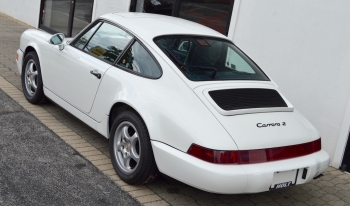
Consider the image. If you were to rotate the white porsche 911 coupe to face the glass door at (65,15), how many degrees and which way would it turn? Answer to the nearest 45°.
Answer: approximately 45° to its right

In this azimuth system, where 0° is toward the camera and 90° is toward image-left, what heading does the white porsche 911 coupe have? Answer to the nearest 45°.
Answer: approximately 135°

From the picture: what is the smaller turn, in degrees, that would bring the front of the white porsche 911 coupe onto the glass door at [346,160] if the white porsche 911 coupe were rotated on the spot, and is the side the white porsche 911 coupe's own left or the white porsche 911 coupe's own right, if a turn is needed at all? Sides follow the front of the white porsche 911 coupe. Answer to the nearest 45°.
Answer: approximately 90° to the white porsche 911 coupe's own right
